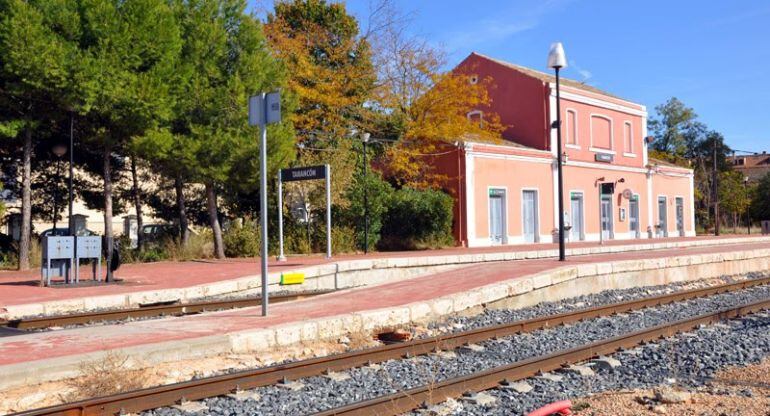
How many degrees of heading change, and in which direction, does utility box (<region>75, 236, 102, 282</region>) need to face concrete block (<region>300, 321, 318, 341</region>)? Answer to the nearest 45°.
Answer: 0° — it already faces it

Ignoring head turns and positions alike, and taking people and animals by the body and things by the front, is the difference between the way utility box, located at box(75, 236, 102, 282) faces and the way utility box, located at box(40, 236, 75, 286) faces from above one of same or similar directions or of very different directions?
same or similar directions

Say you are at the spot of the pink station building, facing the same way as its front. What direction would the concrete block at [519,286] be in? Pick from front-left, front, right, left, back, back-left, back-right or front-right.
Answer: front-right

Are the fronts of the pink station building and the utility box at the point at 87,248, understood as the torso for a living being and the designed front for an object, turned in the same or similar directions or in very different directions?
same or similar directions

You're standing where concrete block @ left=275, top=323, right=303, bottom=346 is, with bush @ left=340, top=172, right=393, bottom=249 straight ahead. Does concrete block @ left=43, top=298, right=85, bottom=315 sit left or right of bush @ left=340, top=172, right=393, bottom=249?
left

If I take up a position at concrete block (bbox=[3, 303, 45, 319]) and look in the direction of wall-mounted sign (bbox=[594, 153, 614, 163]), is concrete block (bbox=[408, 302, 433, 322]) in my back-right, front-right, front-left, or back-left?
front-right

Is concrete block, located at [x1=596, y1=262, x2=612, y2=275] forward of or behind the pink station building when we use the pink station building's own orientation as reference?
forward

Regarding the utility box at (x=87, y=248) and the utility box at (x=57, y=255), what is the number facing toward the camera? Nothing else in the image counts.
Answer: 2

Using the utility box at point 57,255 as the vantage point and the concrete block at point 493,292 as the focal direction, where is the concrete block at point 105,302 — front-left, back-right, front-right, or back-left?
front-right

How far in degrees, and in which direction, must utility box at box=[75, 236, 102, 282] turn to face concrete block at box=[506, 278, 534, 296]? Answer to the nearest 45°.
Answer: approximately 45° to its left

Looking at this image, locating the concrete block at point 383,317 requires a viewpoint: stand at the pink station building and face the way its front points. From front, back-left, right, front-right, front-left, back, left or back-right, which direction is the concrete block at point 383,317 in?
front-right

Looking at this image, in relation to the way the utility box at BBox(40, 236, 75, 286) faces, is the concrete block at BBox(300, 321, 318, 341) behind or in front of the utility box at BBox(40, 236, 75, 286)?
in front

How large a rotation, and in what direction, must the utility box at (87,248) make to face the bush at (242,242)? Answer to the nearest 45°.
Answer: approximately 135° to its left

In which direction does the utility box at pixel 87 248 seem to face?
toward the camera

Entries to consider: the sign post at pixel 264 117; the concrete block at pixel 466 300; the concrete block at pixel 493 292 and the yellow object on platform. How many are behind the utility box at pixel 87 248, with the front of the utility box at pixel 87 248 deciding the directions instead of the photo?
0

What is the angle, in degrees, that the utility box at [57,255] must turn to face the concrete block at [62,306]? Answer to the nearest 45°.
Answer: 0° — it already faces it

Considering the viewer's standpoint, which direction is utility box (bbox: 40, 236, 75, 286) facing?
facing the viewer
